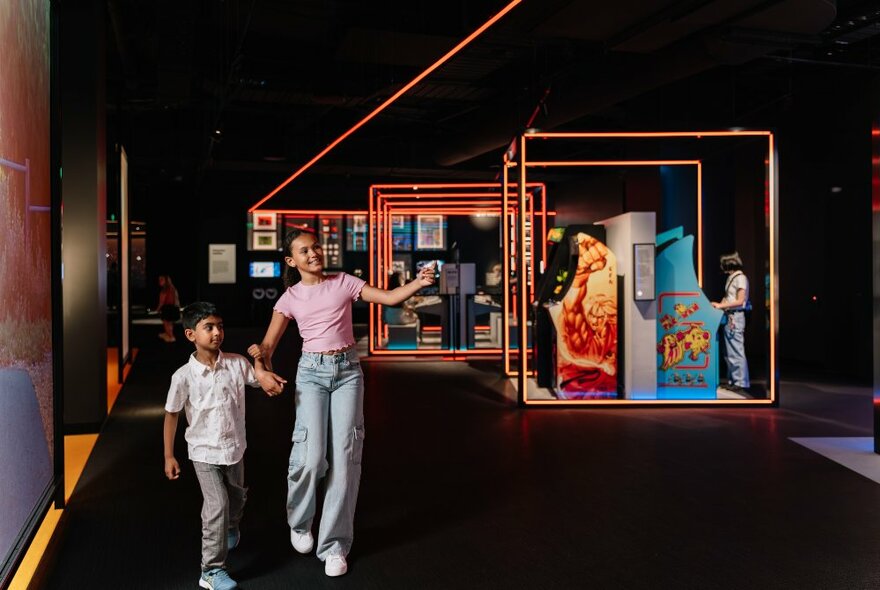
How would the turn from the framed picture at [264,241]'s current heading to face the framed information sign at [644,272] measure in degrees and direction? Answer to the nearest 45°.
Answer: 0° — it already faces it

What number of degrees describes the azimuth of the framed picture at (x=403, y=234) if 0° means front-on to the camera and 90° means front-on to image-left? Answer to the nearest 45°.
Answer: approximately 0°

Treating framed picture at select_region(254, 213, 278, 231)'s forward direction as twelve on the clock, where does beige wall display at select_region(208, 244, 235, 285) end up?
The beige wall display is roughly at 3 o'clock from the framed picture.

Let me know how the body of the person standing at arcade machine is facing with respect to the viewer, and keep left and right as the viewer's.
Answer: facing to the left of the viewer

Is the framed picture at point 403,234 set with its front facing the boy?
yes

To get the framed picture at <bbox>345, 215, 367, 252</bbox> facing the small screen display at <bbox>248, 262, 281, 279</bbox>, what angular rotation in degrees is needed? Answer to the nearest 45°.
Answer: approximately 90° to its right

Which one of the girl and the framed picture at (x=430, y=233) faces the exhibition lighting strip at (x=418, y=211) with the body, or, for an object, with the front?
the framed picture

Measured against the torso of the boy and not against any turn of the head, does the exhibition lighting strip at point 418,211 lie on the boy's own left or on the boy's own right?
on the boy's own left

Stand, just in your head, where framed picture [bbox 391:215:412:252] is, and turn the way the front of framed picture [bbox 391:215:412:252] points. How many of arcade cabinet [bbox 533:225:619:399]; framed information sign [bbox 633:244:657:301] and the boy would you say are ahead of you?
3
